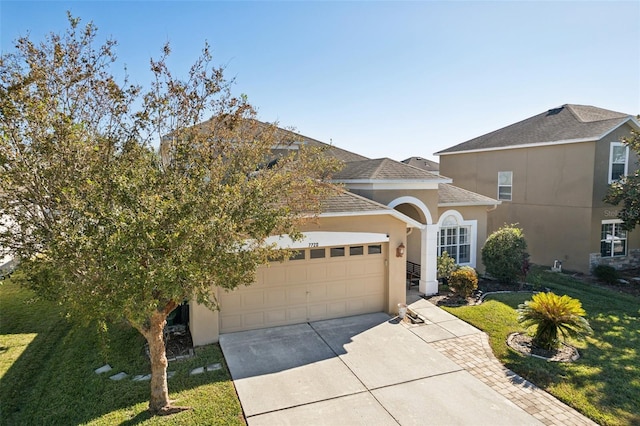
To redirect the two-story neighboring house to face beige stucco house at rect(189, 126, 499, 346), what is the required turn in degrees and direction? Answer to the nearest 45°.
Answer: approximately 90° to its right

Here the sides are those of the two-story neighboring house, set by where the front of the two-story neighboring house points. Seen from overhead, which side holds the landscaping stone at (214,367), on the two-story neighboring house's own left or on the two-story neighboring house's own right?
on the two-story neighboring house's own right

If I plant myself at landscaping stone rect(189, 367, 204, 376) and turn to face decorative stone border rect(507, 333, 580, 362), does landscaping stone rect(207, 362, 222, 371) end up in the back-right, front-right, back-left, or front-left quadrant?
front-left

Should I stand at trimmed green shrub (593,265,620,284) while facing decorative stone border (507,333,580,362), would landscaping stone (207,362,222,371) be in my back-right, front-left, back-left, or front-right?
front-right

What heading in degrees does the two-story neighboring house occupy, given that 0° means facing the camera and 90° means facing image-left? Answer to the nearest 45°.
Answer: approximately 315°

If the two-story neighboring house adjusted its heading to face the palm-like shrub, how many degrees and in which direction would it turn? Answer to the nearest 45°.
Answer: approximately 45° to its right

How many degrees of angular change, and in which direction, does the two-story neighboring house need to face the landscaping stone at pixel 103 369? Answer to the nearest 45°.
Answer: approximately 90° to its right
